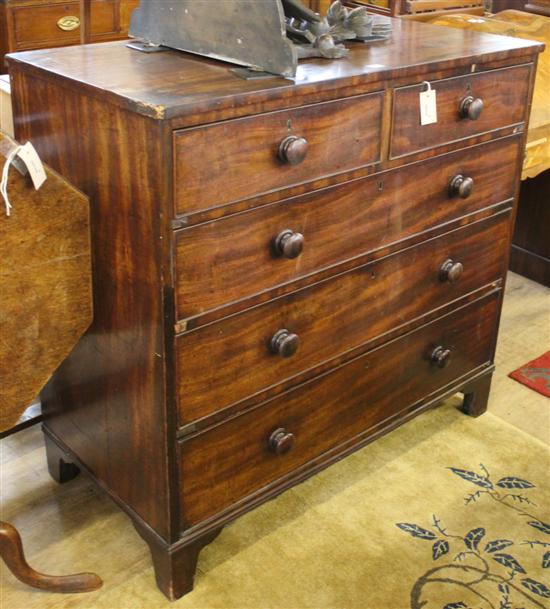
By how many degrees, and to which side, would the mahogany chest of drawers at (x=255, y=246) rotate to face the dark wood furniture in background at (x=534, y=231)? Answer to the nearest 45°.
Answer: approximately 90° to its left

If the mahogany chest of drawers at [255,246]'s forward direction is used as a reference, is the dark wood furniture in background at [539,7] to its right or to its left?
on its left

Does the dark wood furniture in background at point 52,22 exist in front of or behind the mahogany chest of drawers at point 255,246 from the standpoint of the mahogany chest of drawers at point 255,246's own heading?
behind

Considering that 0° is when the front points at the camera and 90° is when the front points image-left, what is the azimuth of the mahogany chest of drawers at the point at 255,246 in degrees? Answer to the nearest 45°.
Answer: approximately 315°

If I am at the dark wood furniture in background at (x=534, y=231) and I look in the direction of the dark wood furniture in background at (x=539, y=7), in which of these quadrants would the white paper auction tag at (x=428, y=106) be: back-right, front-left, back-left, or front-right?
back-left
